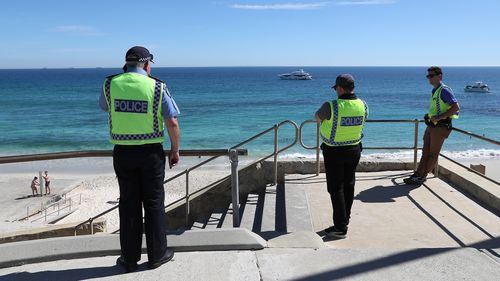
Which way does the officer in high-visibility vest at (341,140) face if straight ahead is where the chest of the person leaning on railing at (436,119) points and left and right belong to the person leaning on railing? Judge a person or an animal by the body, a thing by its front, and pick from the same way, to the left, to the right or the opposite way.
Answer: to the right

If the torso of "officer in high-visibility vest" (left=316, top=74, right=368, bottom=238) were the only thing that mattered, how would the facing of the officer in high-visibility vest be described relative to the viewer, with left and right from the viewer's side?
facing away from the viewer and to the left of the viewer

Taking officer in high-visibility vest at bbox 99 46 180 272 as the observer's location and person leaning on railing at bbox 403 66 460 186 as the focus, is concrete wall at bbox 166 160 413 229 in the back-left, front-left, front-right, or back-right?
front-left

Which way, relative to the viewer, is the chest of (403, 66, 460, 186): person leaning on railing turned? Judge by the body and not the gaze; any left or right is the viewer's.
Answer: facing the viewer and to the left of the viewer

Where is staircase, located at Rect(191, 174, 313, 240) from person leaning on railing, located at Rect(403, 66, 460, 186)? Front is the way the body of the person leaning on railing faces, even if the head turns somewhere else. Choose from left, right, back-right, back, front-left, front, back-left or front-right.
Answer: front

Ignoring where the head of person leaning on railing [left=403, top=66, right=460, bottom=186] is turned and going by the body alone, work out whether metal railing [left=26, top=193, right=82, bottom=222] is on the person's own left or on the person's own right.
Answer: on the person's own right

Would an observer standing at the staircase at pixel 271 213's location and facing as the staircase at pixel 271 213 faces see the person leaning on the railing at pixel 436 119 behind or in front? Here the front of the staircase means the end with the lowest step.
behind

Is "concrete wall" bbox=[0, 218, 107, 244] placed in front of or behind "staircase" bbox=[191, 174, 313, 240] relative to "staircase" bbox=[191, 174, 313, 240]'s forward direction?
in front

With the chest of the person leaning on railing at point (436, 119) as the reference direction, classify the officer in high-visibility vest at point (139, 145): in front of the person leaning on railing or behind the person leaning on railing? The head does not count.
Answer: in front

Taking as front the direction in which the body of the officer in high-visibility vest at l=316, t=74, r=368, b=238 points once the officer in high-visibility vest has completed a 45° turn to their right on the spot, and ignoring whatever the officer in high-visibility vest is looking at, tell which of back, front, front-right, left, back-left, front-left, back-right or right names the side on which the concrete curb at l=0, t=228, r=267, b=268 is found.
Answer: back-left

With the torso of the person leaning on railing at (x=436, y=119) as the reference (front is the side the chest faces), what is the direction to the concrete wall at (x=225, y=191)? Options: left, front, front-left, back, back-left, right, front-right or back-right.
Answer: front-right

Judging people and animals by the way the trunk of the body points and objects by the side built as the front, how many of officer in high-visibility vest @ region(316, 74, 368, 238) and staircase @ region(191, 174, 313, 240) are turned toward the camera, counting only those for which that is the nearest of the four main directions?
0

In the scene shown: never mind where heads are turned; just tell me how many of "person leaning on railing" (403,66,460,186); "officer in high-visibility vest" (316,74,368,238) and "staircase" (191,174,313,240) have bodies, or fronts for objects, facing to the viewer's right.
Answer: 0

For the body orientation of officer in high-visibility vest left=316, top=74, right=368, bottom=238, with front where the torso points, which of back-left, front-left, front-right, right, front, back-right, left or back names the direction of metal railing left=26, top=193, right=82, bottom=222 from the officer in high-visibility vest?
front
